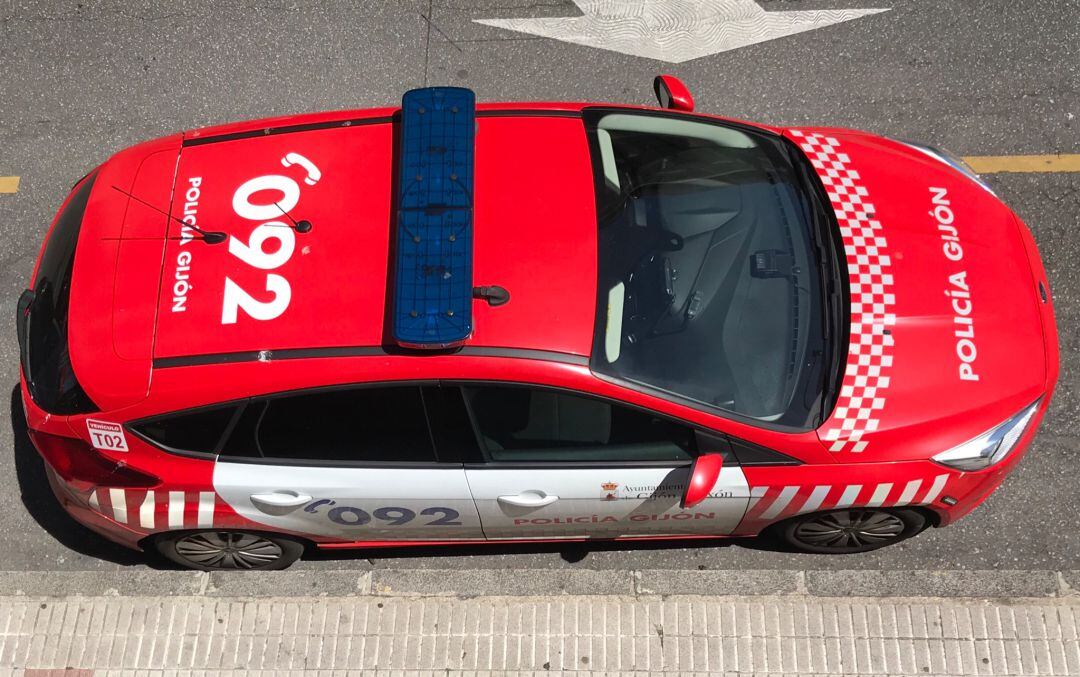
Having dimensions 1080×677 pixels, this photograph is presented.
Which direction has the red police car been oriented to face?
to the viewer's right
